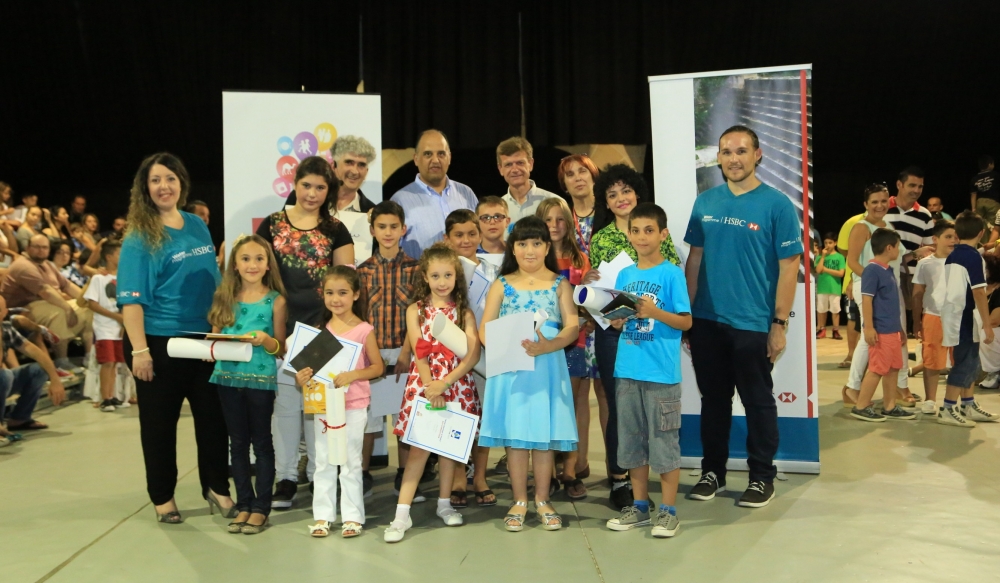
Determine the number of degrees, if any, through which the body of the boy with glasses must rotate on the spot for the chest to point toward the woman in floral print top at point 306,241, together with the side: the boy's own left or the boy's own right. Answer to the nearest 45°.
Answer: approximately 90° to the boy's own right

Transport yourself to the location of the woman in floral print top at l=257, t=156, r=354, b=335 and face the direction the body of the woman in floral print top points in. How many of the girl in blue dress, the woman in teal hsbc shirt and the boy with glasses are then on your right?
1

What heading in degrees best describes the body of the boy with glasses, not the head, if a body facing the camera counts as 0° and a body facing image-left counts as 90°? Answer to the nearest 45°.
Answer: approximately 0°

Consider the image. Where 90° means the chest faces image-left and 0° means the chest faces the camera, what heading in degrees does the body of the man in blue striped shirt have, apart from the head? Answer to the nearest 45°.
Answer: approximately 0°

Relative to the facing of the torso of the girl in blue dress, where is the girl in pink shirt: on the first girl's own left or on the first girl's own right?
on the first girl's own right

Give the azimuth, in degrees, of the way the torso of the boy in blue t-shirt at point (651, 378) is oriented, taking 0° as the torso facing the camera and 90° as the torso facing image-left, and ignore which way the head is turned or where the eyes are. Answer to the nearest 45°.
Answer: approximately 45°
